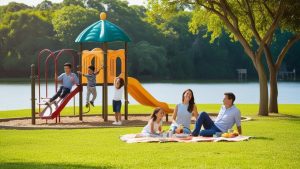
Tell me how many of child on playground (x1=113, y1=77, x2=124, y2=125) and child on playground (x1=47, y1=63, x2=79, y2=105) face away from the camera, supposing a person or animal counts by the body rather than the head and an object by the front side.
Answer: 0

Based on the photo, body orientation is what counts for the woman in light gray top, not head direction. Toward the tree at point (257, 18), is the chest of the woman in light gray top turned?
no

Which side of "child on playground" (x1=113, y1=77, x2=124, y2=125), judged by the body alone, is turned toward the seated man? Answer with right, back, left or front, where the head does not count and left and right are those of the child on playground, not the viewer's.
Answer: left

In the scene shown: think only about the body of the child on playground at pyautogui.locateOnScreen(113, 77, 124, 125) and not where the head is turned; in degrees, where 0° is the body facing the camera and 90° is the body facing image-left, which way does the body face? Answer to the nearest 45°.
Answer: approximately 45°

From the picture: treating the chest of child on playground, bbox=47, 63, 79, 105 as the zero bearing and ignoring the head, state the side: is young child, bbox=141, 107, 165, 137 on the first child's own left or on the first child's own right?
on the first child's own left

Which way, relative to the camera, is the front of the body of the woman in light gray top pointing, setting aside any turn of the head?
toward the camera

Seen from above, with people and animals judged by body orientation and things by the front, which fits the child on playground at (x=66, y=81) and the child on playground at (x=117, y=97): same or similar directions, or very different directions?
same or similar directions

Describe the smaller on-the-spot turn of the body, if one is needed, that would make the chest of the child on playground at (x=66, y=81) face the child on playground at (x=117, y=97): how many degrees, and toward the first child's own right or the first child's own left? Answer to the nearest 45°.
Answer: approximately 90° to the first child's own left

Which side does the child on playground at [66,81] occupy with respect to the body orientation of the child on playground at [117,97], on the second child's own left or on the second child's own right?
on the second child's own right

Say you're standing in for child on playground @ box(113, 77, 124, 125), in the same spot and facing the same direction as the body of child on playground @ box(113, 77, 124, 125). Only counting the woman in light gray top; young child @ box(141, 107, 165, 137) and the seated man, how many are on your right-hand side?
0

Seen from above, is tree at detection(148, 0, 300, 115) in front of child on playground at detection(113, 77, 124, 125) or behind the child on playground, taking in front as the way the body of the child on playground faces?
behind

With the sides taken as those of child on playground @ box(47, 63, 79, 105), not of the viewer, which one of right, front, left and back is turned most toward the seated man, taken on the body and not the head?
left

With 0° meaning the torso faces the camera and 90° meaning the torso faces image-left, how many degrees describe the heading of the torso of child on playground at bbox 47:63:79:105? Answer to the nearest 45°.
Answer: approximately 45°
